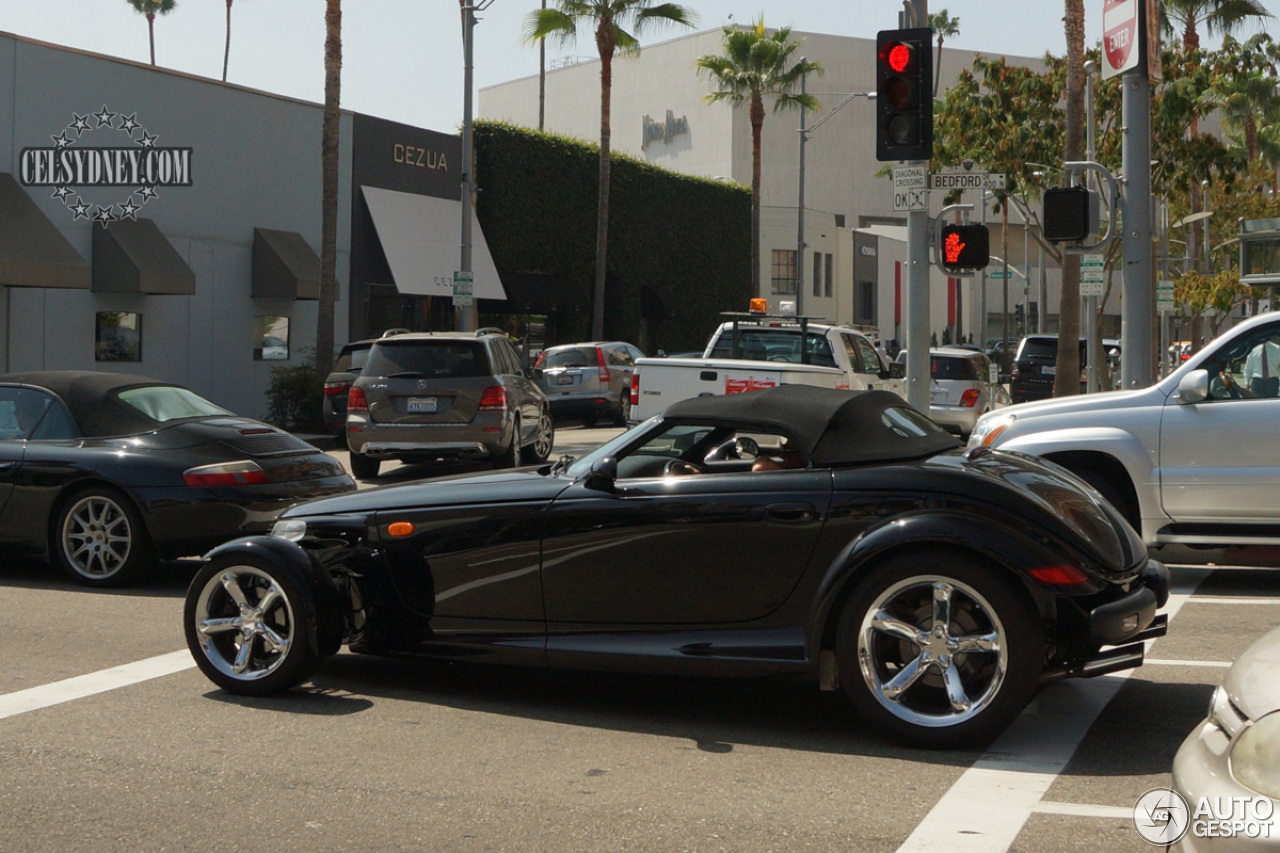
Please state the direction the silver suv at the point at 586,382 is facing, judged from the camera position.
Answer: facing away from the viewer and to the right of the viewer

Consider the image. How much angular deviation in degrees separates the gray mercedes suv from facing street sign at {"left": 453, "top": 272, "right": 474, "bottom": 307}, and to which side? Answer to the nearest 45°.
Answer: approximately 45° to its left

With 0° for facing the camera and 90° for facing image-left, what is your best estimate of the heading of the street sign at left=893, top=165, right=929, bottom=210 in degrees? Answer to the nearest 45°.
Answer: approximately 0°

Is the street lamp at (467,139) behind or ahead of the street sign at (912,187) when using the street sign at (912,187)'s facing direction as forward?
behind
